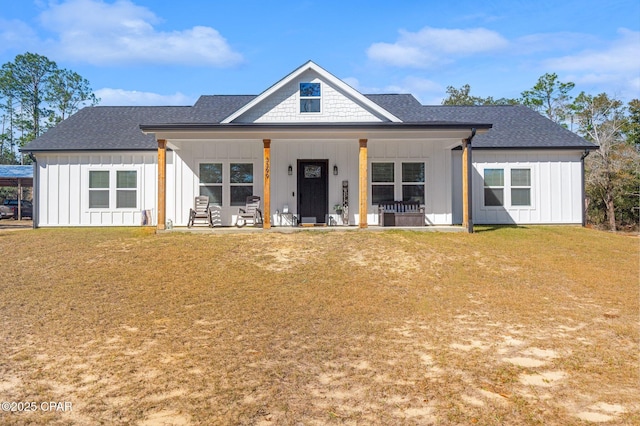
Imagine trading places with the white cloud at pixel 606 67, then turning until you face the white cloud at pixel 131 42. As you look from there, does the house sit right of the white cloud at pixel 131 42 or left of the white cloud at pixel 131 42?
left

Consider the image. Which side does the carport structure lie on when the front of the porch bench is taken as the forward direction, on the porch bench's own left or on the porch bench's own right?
on the porch bench's own right

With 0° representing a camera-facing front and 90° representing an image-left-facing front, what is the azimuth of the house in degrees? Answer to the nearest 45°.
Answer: approximately 0°

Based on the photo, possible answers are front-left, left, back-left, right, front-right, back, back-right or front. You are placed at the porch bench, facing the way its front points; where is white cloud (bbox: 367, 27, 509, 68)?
back

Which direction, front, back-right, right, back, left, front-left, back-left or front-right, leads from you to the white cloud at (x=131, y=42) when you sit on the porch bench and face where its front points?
back-right

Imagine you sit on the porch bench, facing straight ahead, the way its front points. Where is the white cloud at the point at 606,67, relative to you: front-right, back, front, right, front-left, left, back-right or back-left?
back-left

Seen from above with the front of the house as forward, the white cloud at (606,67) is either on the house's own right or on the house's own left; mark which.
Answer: on the house's own left

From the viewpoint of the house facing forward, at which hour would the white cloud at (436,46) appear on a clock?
The white cloud is roughly at 7 o'clock from the house.

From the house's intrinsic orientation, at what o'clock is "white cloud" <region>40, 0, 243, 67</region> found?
The white cloud is roughly at 5 o'clock from the house.

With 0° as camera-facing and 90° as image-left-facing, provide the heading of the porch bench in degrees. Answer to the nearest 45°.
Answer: approximately 0°
